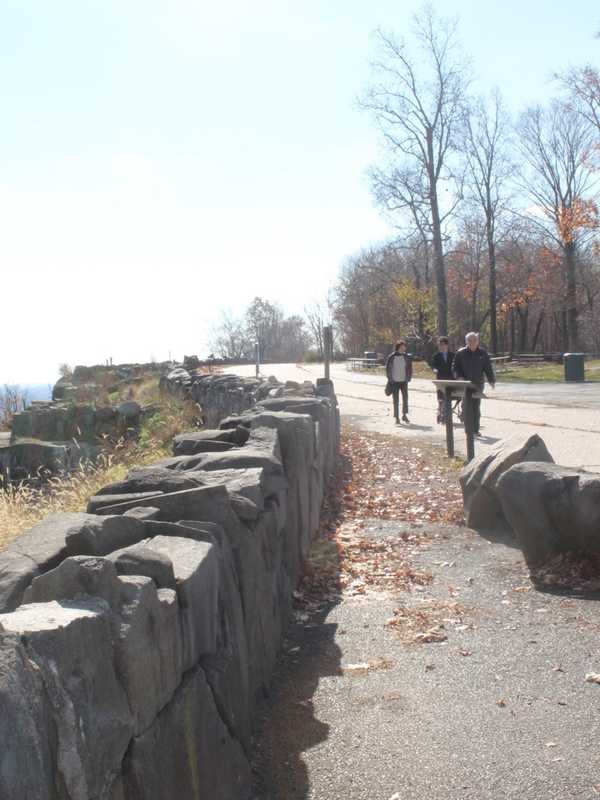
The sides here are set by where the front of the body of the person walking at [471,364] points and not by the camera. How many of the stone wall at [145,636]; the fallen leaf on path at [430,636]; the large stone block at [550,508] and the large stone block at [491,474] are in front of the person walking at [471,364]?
4

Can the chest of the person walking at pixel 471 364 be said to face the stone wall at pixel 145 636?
yes

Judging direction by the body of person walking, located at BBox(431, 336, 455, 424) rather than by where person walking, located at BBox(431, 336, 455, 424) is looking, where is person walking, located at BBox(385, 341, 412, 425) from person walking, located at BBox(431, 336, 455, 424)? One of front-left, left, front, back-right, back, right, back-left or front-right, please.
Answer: back-right

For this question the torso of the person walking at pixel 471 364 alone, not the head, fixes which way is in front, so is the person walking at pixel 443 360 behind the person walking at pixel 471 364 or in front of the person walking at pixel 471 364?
behind

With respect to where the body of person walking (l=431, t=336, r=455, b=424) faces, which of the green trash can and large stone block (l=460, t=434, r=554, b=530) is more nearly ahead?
the large stone block

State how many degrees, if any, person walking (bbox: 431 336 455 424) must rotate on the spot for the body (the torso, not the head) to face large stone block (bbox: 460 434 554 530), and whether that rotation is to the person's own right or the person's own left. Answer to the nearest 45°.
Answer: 0° — they already face it

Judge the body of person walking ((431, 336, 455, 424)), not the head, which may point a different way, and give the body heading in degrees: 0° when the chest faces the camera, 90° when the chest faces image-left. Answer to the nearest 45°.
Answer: approximately 0°

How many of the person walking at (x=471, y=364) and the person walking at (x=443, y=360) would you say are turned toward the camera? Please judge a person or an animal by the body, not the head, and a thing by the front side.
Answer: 2

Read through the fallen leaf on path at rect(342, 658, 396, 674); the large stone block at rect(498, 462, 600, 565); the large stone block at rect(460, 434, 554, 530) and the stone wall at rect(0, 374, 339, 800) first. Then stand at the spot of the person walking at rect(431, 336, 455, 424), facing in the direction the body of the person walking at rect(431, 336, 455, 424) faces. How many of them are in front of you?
4
